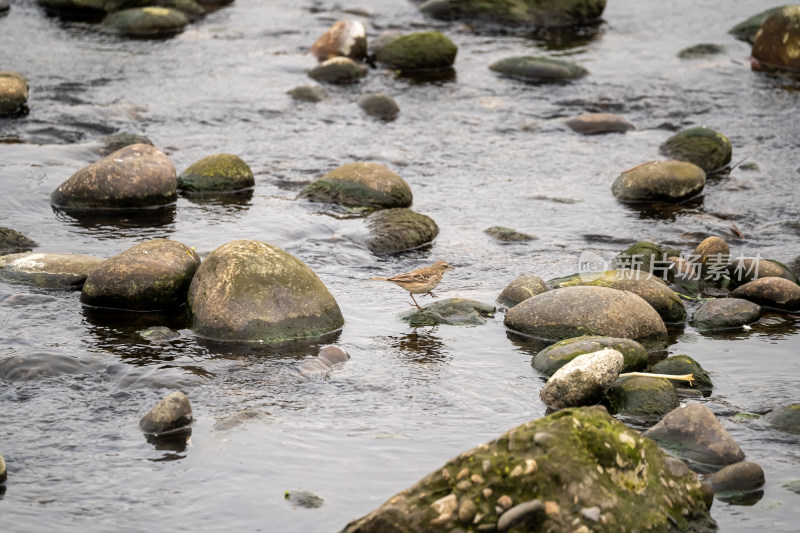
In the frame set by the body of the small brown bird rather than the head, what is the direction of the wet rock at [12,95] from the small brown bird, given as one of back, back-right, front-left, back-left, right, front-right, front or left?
back-left

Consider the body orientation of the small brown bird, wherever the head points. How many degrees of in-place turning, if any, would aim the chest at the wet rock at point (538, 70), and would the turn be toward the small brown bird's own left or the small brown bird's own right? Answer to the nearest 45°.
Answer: approximately 90° to the small brown bird's own left

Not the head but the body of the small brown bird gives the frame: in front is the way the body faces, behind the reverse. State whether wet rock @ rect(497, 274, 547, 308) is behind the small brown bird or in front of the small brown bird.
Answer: in front

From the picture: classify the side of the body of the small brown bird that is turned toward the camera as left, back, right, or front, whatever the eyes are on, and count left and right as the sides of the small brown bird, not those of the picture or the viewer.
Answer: right

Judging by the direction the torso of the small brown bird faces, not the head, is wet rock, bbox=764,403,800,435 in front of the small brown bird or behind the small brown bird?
in front

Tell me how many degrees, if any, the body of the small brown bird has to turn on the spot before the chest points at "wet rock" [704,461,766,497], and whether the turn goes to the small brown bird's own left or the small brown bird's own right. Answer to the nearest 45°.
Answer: approximately 45° to the small brown bird's own right

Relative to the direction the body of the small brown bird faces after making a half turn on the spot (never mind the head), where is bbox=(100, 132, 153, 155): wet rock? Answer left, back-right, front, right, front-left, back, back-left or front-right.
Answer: front-right

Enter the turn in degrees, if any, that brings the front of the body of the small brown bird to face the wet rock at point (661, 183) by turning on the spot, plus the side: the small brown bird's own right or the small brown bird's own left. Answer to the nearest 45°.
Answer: approximately 45° to the small brown bird's own left

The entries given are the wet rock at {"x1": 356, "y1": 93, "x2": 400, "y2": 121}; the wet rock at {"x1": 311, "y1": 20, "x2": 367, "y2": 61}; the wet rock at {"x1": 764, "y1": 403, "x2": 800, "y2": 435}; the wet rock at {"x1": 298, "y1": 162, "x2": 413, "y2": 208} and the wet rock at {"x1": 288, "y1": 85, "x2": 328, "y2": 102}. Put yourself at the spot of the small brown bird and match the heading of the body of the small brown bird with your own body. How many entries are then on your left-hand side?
4

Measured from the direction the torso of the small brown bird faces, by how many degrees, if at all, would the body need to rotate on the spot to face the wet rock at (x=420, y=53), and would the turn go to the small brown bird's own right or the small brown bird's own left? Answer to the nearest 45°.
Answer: approximately 90° to the small brown bird's own left

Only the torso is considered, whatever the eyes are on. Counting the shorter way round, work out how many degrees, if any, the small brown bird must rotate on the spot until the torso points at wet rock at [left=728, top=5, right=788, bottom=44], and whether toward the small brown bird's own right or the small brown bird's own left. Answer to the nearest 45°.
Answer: approximately 45° to the small brown bird's own left

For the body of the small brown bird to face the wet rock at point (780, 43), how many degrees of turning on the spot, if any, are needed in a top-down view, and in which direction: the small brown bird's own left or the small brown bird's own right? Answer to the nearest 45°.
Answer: approximately 45° to the small brown bird's own left

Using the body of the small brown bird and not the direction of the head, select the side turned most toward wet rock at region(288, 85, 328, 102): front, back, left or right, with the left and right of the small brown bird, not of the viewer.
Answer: left

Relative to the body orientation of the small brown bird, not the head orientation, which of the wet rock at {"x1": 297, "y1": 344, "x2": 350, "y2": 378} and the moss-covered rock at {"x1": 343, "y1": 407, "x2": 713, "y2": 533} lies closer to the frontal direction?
the moss-covered rock

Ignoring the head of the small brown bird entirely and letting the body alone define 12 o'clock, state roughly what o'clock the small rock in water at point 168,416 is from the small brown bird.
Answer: The small rock in water is roughly at 4 o'clock from the small brown bird.

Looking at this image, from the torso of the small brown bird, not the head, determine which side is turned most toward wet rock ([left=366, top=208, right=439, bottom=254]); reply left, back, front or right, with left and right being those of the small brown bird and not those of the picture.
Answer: left
